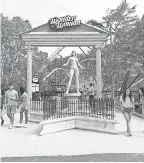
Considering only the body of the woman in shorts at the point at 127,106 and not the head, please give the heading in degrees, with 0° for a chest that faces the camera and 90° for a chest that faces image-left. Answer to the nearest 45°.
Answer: approximately 0°

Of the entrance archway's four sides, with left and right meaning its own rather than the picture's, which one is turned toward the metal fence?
front
